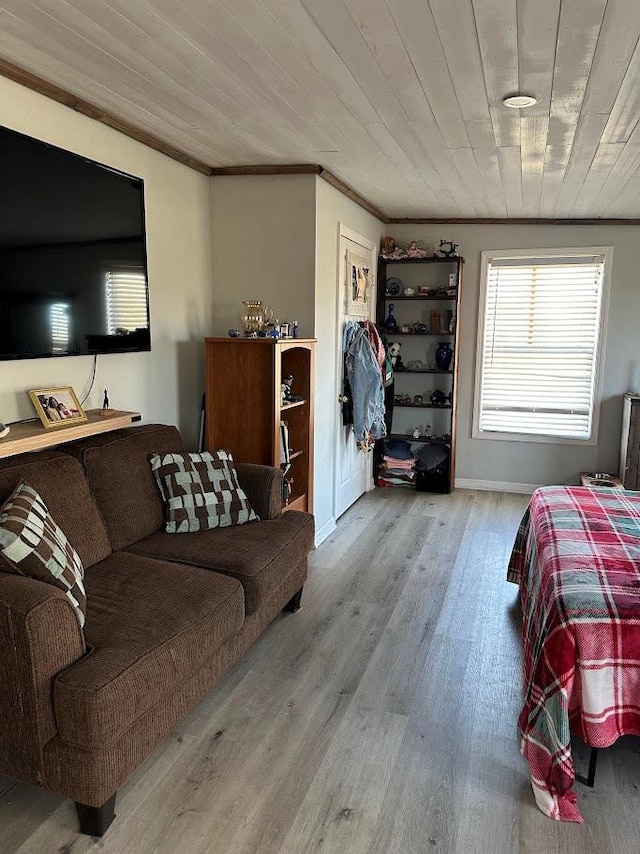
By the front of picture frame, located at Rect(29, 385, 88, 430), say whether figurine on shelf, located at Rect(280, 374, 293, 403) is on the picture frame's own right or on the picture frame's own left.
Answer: on the picture frame's own left

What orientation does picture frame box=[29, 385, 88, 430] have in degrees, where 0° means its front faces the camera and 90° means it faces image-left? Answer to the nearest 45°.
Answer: approximately 315°

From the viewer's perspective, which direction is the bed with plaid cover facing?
to the viewer's left

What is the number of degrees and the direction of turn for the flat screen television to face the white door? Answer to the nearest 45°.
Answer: approximately 90° to its left

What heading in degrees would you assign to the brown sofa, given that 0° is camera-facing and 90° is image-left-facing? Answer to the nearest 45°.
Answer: approximately 315°

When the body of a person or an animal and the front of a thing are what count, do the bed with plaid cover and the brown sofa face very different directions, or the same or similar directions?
very different directions
